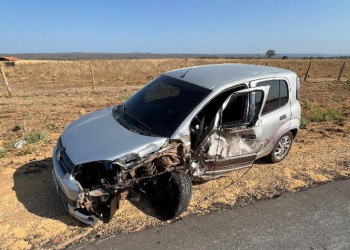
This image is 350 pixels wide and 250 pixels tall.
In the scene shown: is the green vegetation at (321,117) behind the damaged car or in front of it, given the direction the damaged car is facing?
behind

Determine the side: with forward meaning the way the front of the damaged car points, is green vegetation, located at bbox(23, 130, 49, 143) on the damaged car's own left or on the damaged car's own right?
on the damaged car's own right

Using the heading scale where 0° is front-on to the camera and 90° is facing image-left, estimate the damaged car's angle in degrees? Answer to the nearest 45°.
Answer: approximately 45°

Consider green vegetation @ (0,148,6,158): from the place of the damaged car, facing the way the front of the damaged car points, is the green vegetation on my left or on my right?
on my right

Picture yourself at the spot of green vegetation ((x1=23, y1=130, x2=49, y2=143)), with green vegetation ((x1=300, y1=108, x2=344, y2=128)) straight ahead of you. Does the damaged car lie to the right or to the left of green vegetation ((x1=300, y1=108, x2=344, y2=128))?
right
